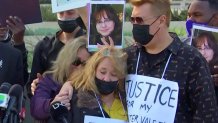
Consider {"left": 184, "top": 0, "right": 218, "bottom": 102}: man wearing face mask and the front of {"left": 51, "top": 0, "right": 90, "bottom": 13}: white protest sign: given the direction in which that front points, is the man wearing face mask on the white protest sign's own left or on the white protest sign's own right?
on the white protest sign's own left

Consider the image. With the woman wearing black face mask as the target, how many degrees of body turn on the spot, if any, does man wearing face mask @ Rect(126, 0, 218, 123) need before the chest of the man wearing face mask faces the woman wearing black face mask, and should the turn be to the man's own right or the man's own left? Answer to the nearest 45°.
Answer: approximately 45° to the man's own right

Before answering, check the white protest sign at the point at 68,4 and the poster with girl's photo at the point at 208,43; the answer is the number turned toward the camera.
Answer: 2
